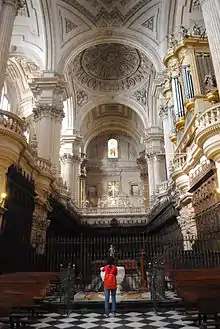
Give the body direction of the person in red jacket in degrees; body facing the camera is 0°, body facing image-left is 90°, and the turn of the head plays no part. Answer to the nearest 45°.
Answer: approximately 180°

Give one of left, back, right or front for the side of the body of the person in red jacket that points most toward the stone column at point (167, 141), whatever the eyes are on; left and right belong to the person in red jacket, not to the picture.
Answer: front

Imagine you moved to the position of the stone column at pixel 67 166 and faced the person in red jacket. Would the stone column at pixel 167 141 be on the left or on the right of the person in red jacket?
left

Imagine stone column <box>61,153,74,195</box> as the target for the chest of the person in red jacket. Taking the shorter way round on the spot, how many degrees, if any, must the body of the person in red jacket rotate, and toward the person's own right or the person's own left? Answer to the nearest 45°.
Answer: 0° — they already face it

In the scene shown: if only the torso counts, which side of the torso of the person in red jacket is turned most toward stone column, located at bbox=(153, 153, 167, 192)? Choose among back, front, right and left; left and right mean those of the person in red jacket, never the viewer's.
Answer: front
